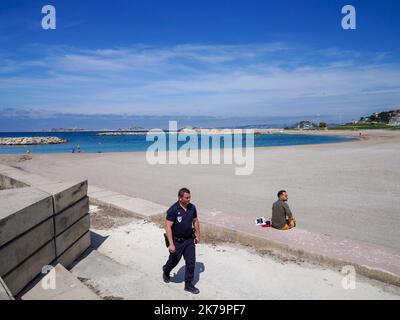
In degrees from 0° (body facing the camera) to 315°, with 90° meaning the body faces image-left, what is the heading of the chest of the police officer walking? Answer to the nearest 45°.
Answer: approximately 315°

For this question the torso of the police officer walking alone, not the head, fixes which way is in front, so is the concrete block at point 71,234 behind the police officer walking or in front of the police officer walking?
behind

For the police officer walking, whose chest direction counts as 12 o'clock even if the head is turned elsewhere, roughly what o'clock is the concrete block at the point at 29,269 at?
The concrete block is roughly at 4 o'clock from the police officer walking.

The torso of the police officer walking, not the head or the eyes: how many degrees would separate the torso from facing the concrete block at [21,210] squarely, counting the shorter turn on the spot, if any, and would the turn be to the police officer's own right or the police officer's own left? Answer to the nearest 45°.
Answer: approximately 135° to the police officer's own right

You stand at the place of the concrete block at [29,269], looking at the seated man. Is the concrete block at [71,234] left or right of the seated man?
left

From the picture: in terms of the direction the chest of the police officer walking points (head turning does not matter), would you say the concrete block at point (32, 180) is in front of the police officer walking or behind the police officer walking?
behind

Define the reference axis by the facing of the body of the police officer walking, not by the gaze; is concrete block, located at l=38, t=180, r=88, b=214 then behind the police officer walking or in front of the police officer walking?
behind
